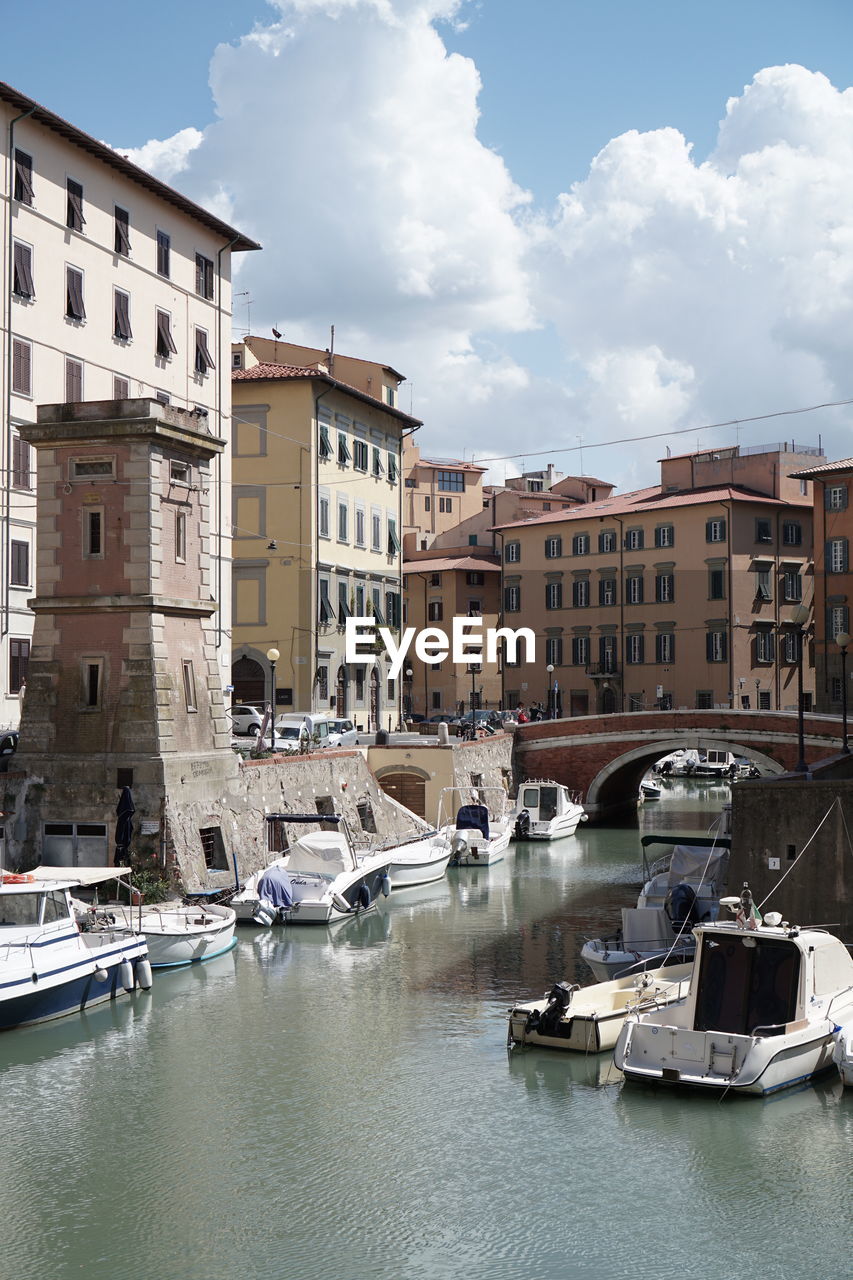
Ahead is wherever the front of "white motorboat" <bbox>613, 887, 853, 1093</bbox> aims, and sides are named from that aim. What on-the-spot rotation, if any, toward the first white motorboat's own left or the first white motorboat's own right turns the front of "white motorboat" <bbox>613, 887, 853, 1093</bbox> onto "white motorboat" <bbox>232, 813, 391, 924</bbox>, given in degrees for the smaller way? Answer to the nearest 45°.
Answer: approximately 90° to the first white motorboat's own left

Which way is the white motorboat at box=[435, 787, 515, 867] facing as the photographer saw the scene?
facing away from the viewer and to the right of the viewer

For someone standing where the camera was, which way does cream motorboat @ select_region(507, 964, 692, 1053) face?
facing away from the viewer and to the right of the viewer

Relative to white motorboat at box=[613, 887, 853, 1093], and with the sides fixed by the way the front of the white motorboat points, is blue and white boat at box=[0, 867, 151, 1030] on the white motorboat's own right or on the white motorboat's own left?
on the white motorboat's own left

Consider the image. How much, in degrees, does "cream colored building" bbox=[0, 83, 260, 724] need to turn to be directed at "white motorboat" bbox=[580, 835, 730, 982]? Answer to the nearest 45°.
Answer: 0° — it already faces it

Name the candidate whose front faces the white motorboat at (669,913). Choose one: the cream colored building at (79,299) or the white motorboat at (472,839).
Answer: the cream colored building

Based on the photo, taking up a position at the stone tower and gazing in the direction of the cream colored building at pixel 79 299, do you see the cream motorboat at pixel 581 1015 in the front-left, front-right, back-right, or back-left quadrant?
back-right

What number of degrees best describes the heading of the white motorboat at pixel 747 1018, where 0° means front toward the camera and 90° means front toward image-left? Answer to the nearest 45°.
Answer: approximately 225°

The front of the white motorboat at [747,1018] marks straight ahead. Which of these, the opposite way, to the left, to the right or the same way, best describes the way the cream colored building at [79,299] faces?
to the right
